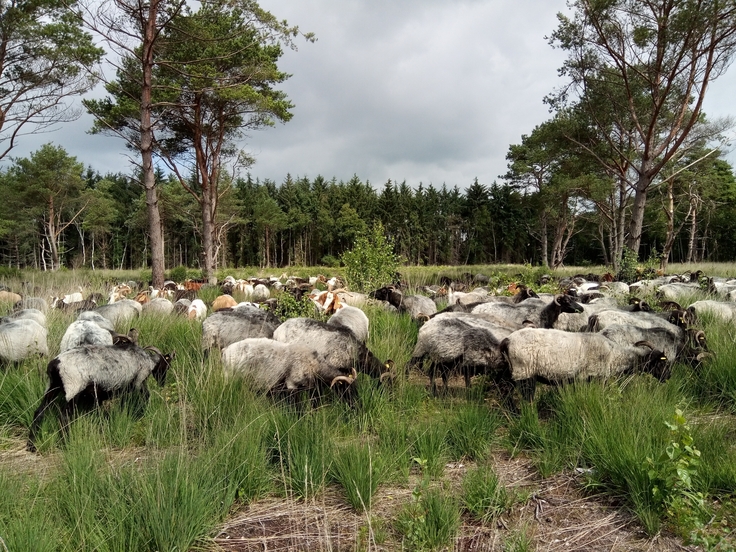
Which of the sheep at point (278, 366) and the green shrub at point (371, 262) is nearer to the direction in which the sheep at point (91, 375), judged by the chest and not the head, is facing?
the sheep

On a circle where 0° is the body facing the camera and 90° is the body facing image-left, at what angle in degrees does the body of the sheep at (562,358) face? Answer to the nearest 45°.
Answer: approximately 270°

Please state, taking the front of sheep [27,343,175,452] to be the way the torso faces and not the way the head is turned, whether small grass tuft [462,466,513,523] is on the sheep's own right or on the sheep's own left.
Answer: on the sheep's own right

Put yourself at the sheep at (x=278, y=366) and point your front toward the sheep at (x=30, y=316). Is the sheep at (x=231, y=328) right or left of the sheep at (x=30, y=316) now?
right

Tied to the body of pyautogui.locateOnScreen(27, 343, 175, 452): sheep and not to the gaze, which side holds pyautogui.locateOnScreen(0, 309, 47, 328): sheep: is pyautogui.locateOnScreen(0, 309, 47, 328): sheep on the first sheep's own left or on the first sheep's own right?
on the first sheep's own left

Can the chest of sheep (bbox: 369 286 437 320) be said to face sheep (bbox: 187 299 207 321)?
yes

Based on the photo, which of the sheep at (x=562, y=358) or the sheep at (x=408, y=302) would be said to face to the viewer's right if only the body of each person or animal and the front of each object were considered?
the sheep at (x=562, y=358)

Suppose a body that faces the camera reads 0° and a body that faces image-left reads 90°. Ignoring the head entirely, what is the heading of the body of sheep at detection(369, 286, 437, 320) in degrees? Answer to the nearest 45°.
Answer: approximately 90°

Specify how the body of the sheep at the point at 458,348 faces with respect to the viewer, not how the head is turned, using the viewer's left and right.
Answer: facing to the right of the viewer

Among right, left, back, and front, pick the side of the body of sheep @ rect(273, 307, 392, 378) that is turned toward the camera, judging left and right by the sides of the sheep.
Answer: right

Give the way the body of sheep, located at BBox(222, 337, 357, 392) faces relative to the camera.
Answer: to the viewer's right

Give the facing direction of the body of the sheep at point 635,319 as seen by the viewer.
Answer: to the viewer's right

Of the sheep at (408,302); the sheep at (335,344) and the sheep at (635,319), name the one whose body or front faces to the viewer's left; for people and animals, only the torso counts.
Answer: the sheep at (408,302)

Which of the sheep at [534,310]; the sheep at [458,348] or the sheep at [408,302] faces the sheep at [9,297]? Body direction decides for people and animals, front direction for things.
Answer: the sheep at [408,302]

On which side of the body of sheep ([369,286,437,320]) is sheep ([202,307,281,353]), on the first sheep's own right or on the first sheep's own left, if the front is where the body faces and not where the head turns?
on the first sheep's own left
